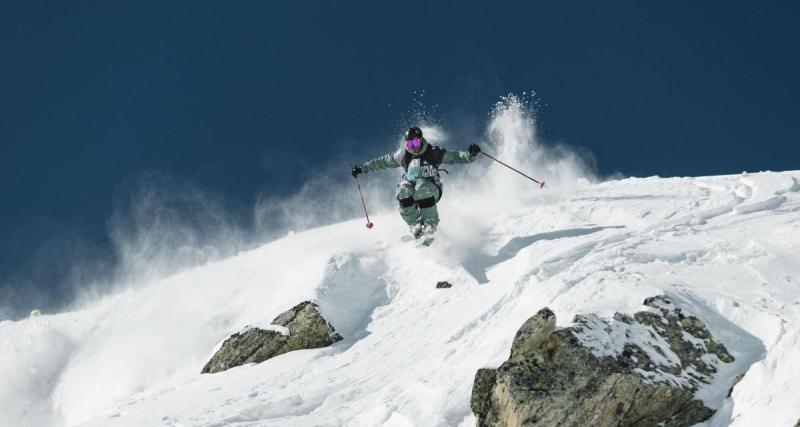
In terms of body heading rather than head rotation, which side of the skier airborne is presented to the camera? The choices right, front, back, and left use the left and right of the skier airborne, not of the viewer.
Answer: front

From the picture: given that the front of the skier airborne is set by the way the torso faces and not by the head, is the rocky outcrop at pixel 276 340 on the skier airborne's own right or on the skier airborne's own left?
on the skier airborne's own right

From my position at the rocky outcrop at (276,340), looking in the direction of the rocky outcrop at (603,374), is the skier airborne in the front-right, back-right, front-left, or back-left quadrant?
front-left

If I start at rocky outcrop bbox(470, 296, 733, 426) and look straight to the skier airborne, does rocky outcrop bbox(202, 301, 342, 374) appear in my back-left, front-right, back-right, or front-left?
front-left

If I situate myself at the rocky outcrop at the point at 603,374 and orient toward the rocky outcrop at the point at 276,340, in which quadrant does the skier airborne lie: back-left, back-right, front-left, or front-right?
front-right
